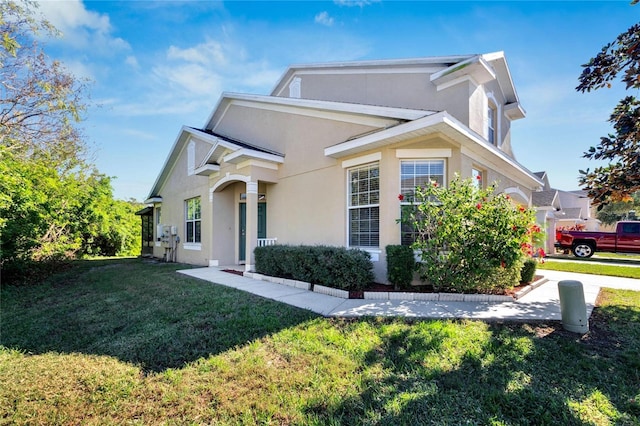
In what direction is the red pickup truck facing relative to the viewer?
to the viewer's right

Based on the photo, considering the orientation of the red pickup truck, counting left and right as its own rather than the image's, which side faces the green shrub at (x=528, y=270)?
right

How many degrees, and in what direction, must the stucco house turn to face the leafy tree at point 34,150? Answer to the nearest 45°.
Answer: approximately 45° to its right

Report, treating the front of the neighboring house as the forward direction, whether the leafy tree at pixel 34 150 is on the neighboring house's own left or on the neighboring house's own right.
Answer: on the neighboring house's own right

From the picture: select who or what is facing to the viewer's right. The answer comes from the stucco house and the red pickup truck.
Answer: the red pickup truck

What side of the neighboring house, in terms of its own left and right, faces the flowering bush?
right
